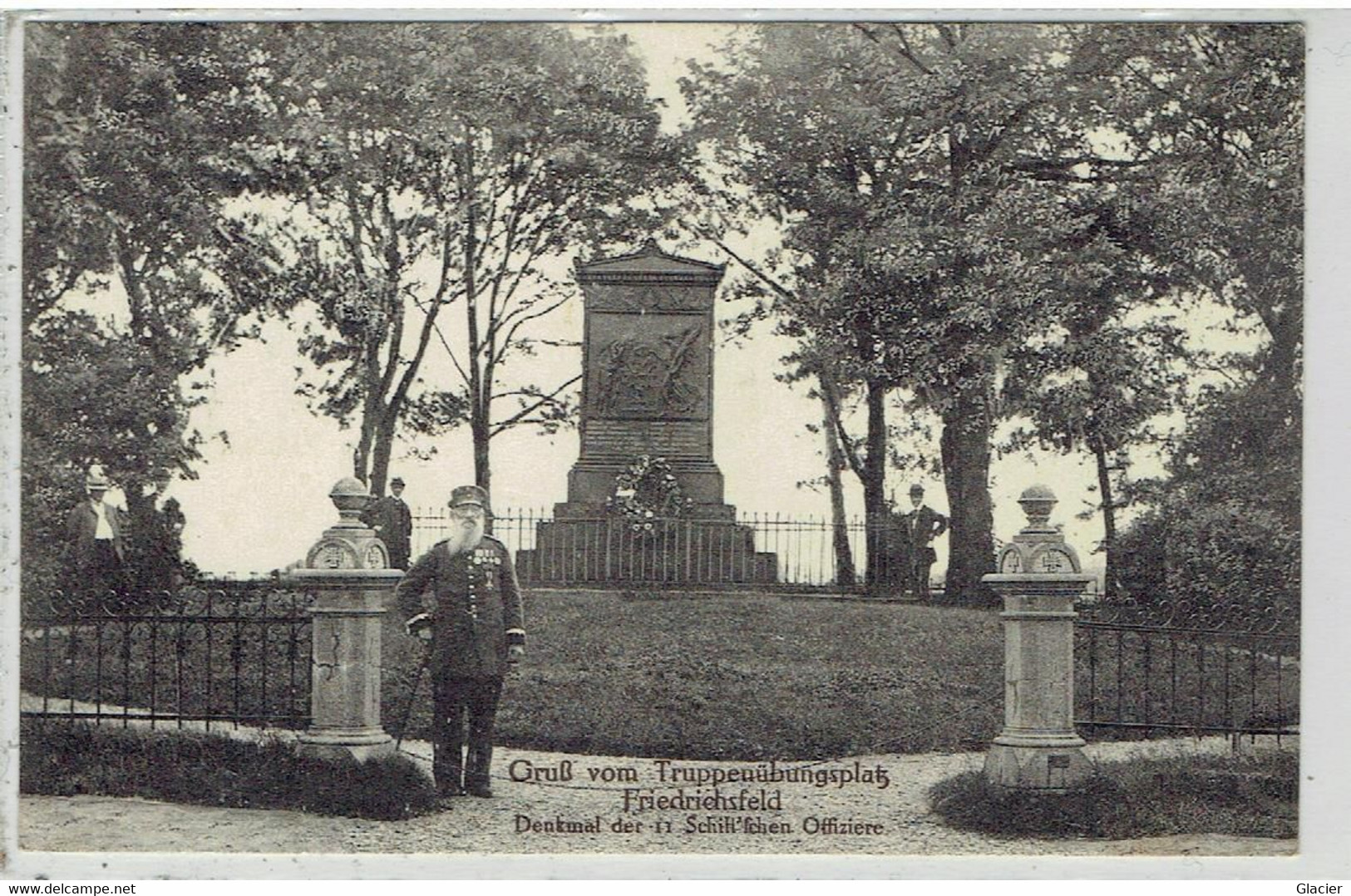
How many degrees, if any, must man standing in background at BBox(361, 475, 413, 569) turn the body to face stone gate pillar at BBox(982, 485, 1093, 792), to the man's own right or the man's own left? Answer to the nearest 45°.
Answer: approximately 45° to the man's own left

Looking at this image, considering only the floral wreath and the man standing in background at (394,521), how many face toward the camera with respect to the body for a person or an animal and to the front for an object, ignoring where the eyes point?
2

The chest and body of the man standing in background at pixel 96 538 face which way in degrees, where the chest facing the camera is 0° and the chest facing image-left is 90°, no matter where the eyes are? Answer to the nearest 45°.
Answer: approximately 315°

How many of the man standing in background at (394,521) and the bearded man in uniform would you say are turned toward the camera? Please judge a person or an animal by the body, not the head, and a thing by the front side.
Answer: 2

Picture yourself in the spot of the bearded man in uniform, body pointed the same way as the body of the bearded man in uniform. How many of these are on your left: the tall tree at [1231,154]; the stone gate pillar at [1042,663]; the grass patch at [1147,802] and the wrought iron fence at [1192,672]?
4
